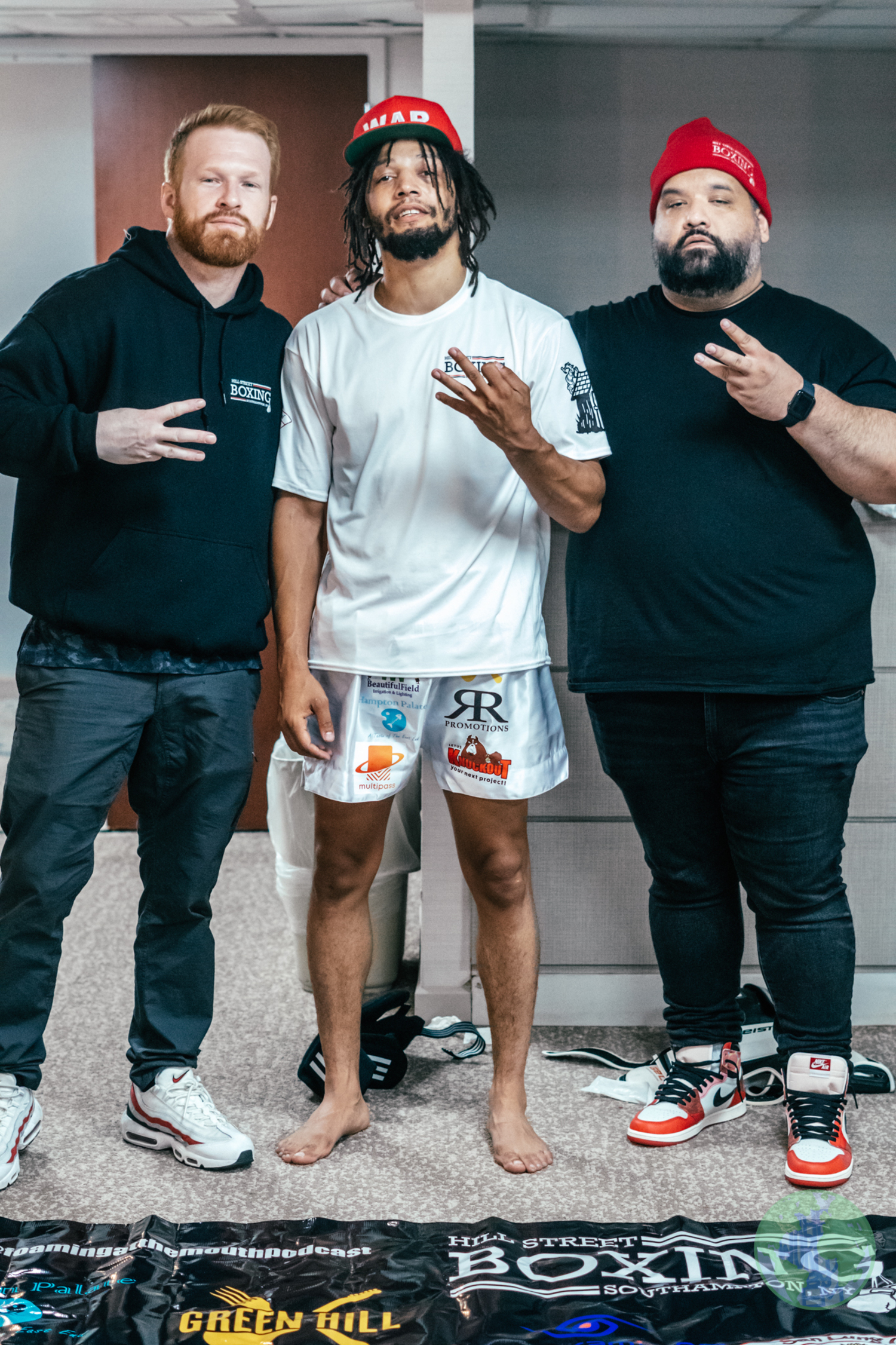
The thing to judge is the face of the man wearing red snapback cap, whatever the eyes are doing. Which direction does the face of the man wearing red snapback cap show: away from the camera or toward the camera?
toward the camera

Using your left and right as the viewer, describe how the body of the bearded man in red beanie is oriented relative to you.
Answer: facing the viewer

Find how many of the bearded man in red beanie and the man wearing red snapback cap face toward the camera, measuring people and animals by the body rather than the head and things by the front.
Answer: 2

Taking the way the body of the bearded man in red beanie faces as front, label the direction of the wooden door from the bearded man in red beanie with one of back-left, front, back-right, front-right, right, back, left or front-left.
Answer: back-right

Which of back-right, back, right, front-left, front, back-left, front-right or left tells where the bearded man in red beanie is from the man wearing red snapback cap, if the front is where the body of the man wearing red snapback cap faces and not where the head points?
left

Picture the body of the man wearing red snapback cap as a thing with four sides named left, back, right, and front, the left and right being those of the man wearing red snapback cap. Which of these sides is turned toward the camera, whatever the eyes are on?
front

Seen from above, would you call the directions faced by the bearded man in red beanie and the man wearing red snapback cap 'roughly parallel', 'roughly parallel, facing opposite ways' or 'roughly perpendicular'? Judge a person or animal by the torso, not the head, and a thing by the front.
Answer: roughly parallel
